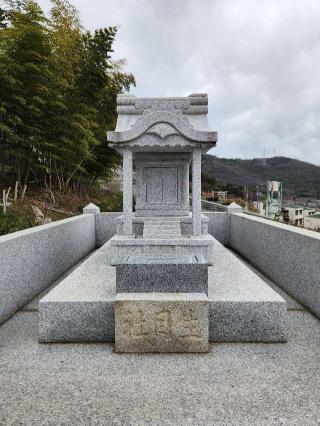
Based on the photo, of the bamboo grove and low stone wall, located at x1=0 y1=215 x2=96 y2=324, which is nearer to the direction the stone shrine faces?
the low stone wall

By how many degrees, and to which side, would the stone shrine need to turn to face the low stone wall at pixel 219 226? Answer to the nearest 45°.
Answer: approximately 135° to its left

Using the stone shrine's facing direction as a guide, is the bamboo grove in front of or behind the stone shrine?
behind

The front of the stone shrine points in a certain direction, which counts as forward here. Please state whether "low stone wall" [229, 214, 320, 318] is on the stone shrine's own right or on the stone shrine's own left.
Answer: on the stone shrine's own left

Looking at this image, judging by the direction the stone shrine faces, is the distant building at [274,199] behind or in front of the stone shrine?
behind

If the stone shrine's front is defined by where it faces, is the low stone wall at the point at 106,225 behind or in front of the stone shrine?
behind

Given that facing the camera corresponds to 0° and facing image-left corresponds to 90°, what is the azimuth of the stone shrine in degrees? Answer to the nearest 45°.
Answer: approximately 0°

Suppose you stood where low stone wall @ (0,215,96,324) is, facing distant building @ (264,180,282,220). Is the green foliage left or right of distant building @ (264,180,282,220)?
left
